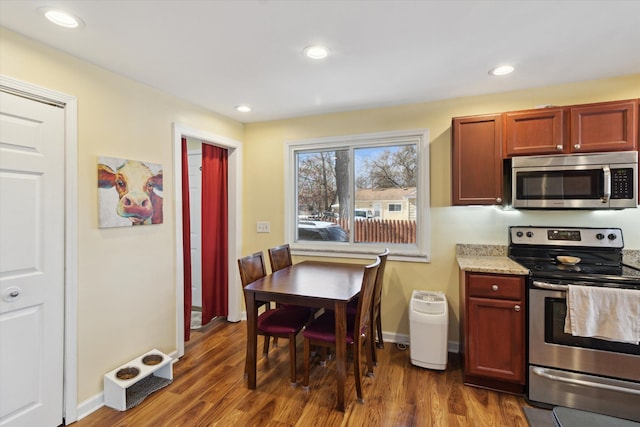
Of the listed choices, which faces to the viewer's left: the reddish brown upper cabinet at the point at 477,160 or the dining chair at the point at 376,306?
the dining chair

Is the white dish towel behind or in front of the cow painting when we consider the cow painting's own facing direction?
in front

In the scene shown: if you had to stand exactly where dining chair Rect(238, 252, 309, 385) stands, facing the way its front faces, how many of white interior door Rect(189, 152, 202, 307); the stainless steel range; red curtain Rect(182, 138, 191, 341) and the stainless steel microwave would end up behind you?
2

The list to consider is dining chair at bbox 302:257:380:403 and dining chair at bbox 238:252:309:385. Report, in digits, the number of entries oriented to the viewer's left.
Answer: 1

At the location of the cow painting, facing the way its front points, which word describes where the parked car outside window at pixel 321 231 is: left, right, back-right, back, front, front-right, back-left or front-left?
front-left

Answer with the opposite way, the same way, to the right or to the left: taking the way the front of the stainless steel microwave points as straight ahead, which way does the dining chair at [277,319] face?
to the left

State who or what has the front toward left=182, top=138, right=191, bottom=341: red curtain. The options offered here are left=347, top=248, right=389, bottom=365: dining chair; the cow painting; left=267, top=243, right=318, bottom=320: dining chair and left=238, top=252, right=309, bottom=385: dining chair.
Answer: left=347, top=248, right=389, bottom=365: dining chair

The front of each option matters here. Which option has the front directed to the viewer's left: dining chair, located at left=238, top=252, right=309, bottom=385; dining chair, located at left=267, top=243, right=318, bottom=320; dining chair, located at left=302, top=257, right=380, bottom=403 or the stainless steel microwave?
dining chair, located at left=302, top=257, right=380, bottom=403

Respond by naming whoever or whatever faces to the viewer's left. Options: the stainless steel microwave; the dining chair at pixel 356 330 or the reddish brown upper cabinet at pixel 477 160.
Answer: the dining chair

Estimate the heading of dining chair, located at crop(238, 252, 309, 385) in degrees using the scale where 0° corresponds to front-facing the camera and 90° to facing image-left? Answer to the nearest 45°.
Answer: approximately 315°

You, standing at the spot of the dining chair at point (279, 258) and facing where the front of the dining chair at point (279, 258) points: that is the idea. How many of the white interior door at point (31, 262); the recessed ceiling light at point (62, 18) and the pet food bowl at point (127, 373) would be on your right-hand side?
3

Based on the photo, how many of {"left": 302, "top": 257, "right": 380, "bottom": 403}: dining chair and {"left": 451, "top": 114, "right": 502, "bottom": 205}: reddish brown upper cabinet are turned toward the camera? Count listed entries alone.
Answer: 1

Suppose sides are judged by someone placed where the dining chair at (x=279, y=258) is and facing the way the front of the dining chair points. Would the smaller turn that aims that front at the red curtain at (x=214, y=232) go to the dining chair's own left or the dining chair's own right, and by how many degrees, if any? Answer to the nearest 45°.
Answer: approximately 180°

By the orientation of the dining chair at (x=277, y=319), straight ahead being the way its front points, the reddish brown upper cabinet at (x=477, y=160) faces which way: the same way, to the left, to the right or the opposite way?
to the right

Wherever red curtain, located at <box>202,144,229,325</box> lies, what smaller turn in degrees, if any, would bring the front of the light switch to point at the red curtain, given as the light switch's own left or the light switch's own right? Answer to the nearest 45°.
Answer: approximately 90° to the light switch's own right

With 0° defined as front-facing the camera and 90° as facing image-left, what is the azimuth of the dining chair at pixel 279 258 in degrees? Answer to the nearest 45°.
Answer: approximately 315°

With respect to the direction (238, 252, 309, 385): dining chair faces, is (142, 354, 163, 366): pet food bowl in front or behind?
behind
